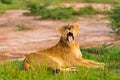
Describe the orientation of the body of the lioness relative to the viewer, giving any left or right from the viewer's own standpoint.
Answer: facing to the right of the viewer

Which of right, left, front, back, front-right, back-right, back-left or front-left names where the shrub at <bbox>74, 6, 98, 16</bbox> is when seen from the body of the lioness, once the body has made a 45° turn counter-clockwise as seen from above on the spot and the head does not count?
front-left
